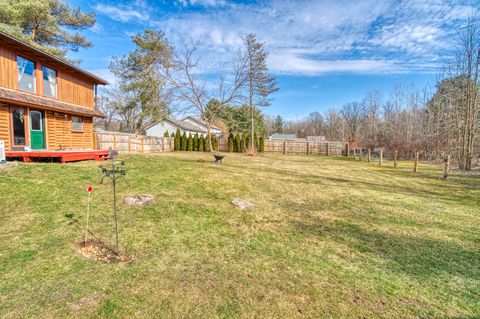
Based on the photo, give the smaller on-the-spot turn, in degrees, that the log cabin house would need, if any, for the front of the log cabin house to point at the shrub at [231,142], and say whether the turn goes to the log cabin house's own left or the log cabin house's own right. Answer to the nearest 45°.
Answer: approximately 90° to the log cabin house's own left

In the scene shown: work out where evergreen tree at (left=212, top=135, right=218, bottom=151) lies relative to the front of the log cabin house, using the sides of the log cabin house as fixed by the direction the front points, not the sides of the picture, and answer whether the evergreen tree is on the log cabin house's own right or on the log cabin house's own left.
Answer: on the log cabin house's own left

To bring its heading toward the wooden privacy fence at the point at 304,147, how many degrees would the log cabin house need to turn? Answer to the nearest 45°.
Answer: approximately 45° to its left

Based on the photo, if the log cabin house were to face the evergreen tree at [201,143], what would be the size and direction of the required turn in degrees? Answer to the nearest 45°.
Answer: approximately 90° to its left

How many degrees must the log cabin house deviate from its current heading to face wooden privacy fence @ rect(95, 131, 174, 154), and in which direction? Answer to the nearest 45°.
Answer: approximately 90° to its left

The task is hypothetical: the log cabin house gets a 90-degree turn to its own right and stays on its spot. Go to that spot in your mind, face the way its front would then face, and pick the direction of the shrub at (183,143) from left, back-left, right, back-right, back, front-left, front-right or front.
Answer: back

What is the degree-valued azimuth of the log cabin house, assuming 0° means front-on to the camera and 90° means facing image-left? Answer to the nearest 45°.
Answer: approximately 315°

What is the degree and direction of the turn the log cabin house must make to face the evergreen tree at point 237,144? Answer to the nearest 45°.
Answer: approximately 90° to its left

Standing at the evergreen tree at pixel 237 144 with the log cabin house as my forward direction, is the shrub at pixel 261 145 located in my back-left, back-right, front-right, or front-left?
back-left

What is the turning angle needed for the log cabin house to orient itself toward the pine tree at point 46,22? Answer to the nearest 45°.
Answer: approximately 135° to its left
